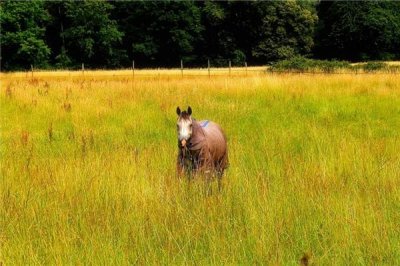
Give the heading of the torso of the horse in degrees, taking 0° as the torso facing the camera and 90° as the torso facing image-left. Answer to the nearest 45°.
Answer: approximately 45°
